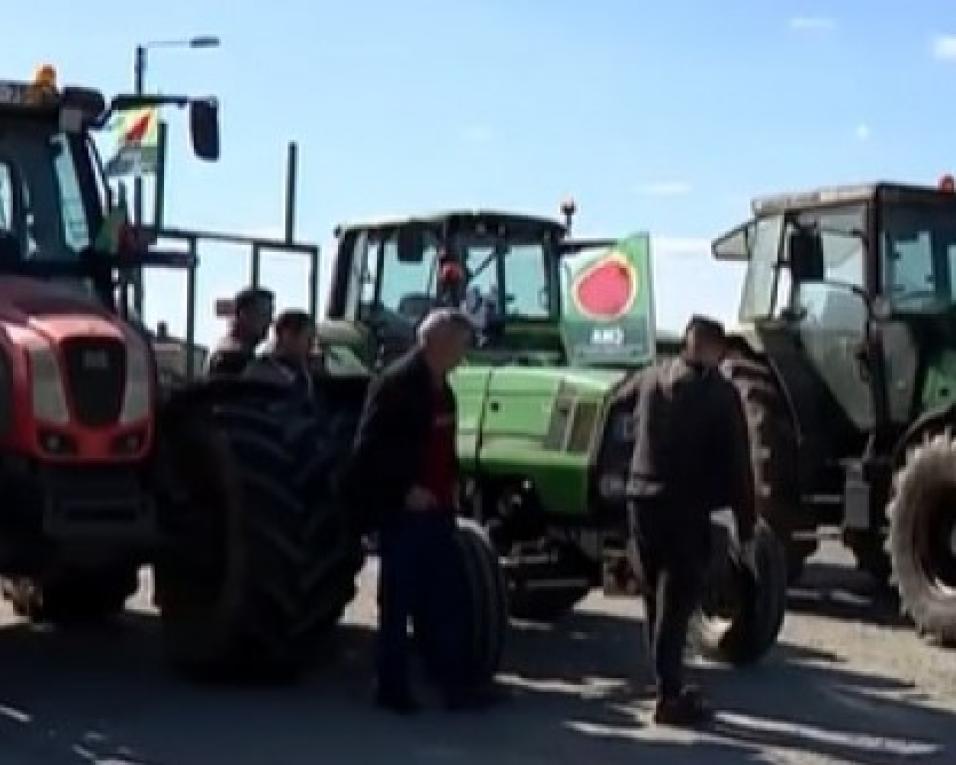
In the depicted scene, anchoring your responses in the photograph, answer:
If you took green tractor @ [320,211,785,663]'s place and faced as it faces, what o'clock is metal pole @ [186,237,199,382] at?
The metal pole is roughly at 5 o'clock from the green tractor.

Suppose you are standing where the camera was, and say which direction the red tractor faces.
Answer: facing the viewer and to the right of the viewer

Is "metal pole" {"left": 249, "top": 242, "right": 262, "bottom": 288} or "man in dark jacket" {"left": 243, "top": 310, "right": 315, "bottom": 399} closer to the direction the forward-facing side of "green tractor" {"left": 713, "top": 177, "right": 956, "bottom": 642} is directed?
the man in dark jacket

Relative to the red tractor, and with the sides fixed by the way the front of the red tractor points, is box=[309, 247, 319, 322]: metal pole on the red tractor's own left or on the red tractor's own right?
on the red tractor's own left

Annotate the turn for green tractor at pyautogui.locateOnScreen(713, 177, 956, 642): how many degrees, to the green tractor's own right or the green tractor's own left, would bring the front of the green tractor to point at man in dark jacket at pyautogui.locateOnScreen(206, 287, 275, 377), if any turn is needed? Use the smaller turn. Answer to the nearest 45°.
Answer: approximately 90° to the green tractor's own right

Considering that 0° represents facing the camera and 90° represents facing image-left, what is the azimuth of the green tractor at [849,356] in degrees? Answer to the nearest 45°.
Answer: approximately 315°

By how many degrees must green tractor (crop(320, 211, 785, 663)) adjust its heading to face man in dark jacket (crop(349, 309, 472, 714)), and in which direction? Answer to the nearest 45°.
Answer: approximately 45° to its right

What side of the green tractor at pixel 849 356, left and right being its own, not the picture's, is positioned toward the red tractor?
right

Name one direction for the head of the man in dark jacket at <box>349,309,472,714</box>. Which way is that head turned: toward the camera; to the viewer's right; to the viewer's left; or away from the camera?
to the viewer's right

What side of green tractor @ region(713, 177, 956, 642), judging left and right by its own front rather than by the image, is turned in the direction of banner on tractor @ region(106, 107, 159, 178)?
right

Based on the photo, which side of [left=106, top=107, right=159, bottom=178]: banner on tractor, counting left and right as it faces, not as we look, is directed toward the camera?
front
